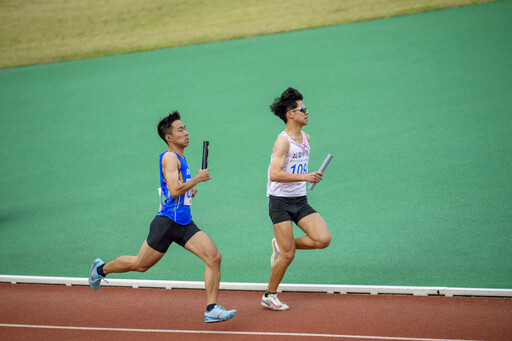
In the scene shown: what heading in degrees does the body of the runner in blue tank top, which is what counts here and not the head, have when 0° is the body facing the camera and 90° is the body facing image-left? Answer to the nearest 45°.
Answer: approximately 270°

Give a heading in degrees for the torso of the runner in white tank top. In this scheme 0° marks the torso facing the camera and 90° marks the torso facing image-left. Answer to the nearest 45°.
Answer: approximately 315°

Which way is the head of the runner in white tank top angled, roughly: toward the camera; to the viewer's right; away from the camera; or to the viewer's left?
to the viewer's right

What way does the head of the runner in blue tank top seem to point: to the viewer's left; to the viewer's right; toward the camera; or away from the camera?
to the viewer's right

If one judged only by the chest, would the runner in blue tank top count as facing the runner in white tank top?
yes

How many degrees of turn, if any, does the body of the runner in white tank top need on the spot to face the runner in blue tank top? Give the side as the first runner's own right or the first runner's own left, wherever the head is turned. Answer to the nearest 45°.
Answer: approximately 135° to the first runner's own right
